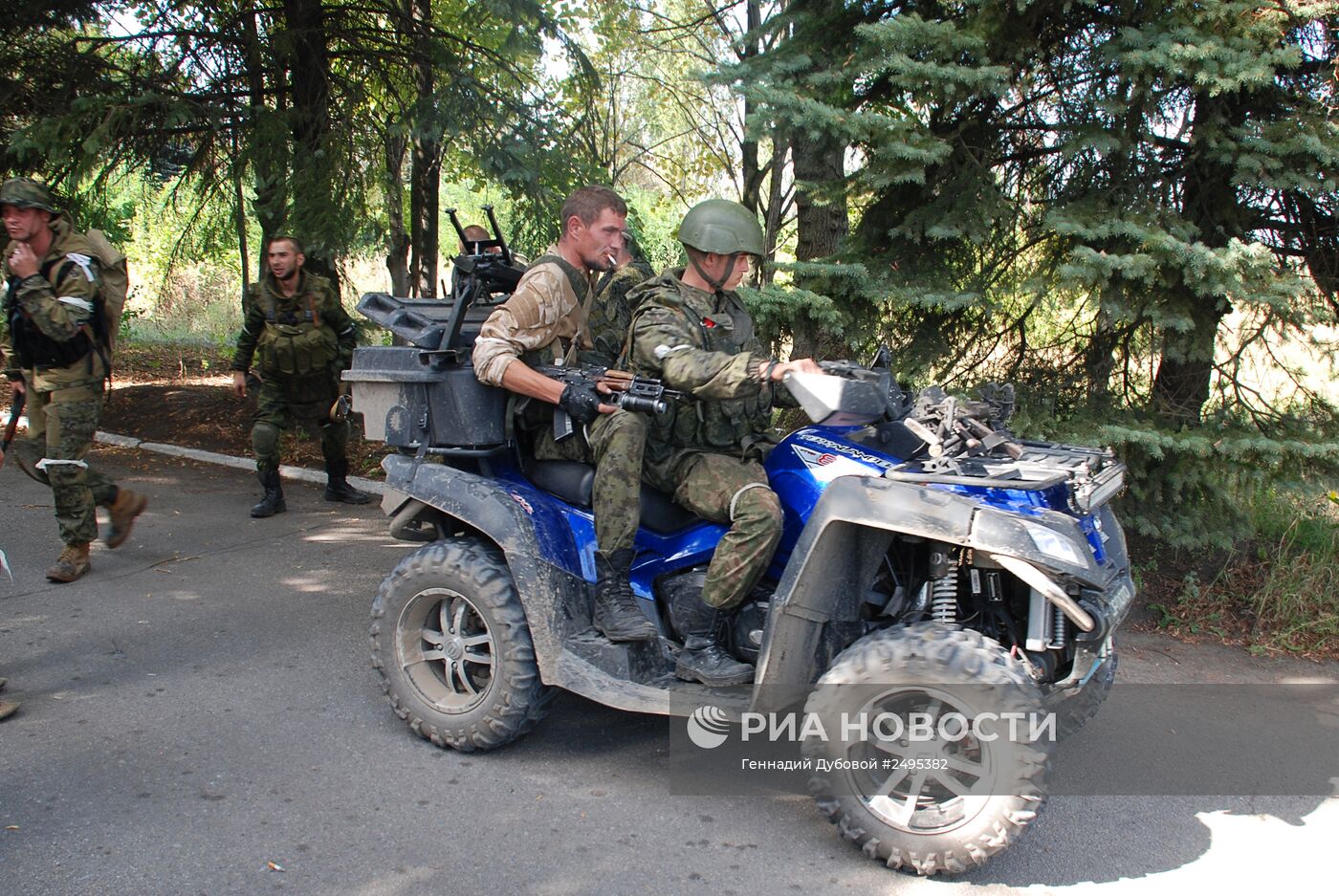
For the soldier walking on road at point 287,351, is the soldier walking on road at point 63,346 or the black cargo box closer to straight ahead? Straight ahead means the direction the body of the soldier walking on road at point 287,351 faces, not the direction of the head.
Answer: the black cargo box

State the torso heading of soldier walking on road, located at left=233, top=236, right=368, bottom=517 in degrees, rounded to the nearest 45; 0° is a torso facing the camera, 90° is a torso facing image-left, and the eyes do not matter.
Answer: approximately 0°

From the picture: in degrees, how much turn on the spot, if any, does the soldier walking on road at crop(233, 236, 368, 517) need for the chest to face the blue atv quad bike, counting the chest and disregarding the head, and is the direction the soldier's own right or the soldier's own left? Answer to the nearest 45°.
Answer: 0° — they already face it

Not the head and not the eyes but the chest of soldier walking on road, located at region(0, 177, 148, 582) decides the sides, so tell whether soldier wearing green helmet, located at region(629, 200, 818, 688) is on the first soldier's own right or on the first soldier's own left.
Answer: on the first soldier's own left

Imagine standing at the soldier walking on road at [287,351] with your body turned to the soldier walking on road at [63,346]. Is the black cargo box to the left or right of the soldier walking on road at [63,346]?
left

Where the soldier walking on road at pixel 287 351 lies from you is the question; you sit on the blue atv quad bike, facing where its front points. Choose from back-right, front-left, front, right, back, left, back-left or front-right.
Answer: back

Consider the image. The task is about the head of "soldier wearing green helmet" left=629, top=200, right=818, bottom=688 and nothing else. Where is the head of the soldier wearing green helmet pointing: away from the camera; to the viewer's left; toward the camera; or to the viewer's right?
to the viewer's right

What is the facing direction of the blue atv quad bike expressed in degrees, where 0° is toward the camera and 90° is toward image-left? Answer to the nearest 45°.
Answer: approximately 315°

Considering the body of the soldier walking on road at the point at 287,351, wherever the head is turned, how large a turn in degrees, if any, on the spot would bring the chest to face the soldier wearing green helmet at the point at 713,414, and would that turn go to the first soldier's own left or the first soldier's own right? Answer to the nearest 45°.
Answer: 0° — they already face them

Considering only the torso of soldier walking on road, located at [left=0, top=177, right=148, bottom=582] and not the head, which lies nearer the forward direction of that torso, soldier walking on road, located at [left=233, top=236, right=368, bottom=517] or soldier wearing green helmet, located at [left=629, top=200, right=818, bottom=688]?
the soldier wearing green helmet

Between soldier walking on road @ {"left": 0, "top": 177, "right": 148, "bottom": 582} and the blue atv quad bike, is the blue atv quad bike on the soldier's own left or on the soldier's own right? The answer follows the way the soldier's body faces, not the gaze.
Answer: on the soldier's own left

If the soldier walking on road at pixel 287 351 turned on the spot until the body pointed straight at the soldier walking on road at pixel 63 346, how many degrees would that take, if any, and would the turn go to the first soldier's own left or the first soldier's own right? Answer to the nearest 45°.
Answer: approximately 45° to the first soldier's own right
